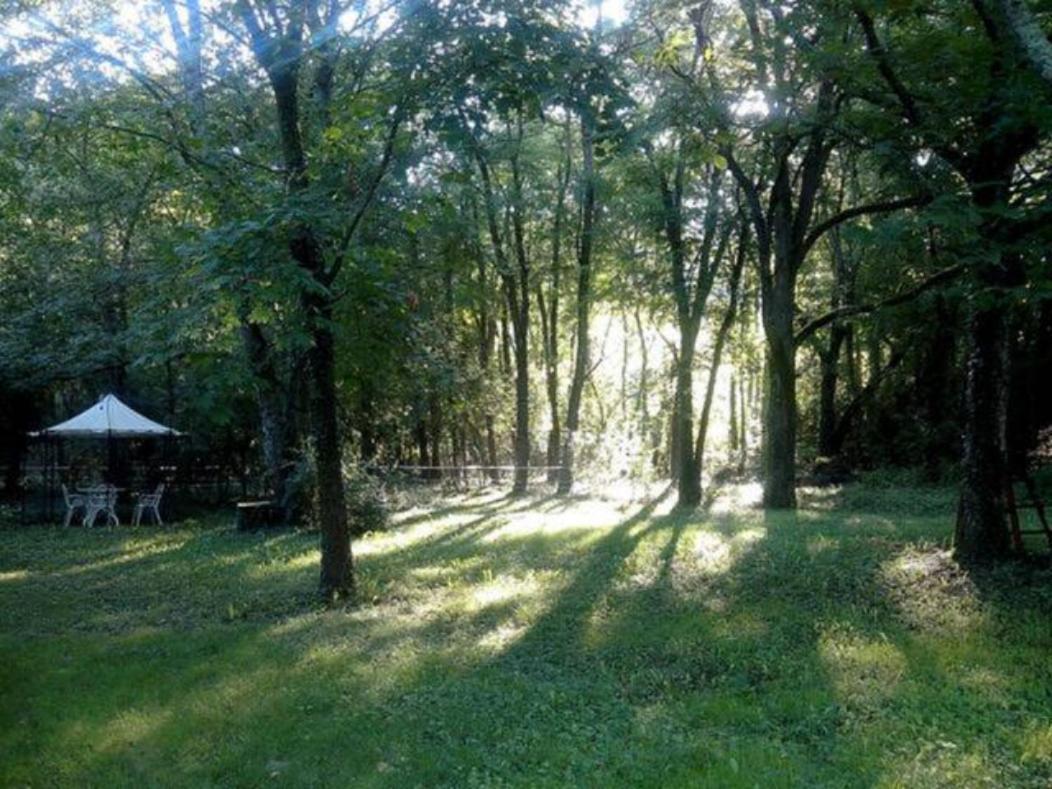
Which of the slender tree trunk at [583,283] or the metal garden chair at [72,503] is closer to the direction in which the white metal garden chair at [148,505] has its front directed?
the metal garden chair

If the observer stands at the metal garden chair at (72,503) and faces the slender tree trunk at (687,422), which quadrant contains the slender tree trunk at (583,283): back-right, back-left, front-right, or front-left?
front-left

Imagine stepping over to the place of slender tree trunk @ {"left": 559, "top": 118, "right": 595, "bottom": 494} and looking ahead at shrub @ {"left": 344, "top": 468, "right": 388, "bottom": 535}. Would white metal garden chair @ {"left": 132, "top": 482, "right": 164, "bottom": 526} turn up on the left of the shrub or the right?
right

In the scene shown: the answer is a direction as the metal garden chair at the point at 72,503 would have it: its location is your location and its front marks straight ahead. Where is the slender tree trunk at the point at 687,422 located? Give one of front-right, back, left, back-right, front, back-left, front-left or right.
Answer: front-right

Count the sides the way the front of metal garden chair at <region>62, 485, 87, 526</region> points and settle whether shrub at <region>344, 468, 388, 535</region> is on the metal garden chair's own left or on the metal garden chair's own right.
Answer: on the metal garden chair's own right

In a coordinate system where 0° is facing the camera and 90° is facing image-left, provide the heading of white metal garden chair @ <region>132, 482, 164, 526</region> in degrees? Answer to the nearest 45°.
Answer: approximately 90°

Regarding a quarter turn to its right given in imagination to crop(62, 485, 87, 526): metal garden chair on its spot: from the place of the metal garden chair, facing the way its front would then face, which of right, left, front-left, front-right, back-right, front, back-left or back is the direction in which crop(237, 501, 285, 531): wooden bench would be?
front-left

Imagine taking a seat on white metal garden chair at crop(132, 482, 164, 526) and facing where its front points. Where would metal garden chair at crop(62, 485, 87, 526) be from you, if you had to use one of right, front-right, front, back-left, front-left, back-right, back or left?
front

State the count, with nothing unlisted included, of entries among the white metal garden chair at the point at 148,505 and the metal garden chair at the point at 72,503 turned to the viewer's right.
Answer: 1

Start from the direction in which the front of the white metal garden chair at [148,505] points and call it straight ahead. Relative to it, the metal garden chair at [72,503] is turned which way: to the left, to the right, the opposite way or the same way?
the opposite way

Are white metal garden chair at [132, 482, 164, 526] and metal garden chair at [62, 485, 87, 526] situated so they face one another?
yes

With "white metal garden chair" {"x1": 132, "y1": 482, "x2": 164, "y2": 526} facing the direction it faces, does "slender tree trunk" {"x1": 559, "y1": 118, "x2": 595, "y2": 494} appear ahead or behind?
behind

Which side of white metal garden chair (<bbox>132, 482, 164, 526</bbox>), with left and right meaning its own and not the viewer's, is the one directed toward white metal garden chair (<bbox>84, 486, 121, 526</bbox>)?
front

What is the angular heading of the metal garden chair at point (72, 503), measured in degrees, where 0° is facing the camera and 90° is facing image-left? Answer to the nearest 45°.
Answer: approximately 270°

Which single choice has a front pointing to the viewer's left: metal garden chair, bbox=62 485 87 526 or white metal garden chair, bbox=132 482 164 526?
the white metal garden chair

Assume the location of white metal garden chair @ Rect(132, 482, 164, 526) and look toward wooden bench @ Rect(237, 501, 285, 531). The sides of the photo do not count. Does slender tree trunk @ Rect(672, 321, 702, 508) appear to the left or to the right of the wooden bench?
left
